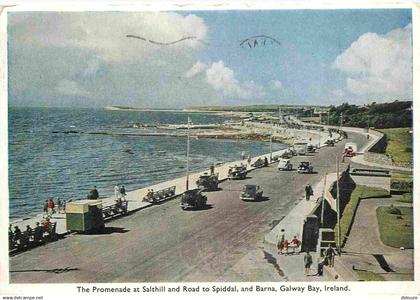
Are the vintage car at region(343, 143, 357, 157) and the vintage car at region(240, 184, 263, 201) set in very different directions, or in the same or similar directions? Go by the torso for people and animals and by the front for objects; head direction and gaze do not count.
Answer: same or similar directions

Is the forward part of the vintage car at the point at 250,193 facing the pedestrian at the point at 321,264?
no

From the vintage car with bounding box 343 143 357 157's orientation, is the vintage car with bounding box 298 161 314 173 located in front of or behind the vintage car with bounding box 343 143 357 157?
in front

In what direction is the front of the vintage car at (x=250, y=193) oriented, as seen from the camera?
facing the viewer and to the left of the viewer

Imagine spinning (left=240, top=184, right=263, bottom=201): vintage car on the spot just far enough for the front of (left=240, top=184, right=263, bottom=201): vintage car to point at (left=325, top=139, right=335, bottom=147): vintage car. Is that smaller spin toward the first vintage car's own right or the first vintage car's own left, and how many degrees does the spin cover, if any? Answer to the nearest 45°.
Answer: approximately 135° to the first vintage car's own left

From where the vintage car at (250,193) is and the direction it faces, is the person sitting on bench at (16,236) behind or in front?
in front
